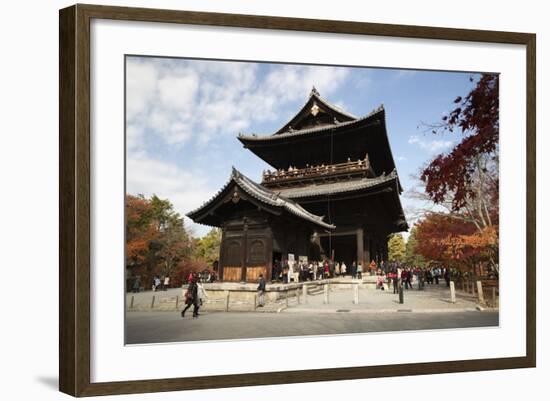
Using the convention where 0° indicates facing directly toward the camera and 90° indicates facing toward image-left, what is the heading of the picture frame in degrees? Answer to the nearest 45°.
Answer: approximately 315°
